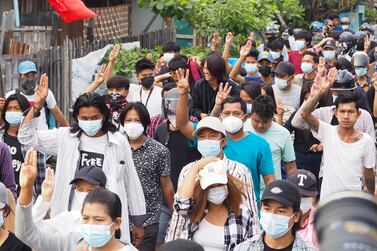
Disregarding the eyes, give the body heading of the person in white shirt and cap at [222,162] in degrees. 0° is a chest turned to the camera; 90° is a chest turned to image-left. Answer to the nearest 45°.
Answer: approximately 0°

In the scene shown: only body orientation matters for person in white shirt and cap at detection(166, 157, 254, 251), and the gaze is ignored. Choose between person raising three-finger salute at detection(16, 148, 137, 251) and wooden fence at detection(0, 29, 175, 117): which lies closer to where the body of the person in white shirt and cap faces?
the person raising three-finger salute

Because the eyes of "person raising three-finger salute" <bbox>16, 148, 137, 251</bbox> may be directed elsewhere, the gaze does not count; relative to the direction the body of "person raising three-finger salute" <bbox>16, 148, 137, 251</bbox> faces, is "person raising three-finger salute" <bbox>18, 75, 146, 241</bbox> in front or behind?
behind

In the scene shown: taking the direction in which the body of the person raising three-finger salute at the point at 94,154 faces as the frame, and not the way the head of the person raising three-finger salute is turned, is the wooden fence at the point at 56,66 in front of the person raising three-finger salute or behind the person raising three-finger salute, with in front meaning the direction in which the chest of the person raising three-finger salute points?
behind

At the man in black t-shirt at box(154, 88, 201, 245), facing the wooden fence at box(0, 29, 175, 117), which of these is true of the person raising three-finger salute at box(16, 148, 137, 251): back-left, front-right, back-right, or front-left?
back-left

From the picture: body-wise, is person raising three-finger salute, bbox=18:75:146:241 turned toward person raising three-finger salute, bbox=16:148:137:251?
yes

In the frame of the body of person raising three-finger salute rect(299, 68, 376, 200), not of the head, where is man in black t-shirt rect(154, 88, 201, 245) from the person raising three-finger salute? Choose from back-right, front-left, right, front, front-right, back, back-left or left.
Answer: right

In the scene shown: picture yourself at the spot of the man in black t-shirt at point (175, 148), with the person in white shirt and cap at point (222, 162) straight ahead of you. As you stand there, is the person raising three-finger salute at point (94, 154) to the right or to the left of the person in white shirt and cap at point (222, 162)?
right
